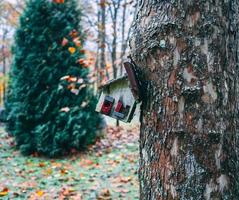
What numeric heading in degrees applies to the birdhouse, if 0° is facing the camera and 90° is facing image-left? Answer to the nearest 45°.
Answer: approximately 0°
